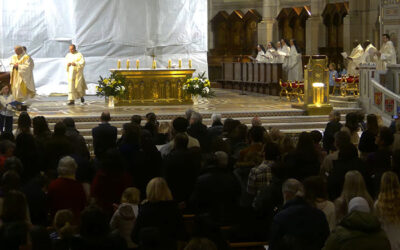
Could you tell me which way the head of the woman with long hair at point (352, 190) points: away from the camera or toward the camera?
away from the camera

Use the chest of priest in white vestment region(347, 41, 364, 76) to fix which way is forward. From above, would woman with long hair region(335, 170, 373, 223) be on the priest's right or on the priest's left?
on the priest's left

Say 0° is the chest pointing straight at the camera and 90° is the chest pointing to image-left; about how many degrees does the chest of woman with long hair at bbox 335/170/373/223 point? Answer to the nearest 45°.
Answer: approximately 180°

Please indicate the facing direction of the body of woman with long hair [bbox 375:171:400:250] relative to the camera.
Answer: away from the camera

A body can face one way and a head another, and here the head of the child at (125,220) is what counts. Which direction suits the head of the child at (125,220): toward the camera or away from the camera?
away from the camera

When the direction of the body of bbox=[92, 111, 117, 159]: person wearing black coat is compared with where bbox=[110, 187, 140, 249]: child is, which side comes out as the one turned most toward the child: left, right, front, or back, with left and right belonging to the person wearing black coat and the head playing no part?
back

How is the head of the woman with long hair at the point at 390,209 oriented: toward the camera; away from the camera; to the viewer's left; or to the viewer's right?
away from the camera

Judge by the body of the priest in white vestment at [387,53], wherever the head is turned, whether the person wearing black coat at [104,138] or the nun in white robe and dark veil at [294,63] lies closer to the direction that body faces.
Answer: the person wearing black coat

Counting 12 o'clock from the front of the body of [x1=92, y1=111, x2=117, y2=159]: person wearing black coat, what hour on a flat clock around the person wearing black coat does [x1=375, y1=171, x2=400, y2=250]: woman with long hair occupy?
The woman with long hair is roughly at 5 o'clock from the person wearing black coat.

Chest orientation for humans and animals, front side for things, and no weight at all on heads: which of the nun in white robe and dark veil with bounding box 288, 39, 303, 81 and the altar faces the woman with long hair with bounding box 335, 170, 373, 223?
the altar

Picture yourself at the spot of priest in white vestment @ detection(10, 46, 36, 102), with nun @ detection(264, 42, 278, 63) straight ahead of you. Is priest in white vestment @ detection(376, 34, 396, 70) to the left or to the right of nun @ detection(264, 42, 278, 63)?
right
